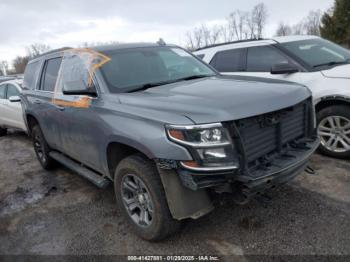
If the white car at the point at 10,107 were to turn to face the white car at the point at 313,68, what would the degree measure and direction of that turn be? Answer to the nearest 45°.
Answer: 0° — it already faces it

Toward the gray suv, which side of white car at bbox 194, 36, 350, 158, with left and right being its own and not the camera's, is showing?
right

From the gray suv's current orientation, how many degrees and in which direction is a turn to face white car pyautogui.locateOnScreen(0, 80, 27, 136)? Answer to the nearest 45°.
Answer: approximately 180°

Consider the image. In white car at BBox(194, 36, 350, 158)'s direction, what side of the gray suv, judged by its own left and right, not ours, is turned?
left

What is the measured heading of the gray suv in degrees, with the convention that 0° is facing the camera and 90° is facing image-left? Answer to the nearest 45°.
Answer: approximately 315°

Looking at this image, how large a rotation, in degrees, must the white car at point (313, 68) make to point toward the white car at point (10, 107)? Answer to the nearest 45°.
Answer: approximately 135° to its right

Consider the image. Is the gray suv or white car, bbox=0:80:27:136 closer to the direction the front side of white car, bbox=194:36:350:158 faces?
the gray suv

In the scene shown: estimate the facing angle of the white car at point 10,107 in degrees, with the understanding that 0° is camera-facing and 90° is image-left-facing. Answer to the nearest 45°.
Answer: approximately 315°
